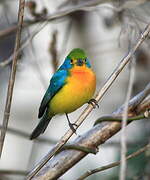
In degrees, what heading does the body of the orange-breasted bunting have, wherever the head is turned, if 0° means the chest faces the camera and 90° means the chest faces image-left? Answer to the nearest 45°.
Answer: approximately 315°
